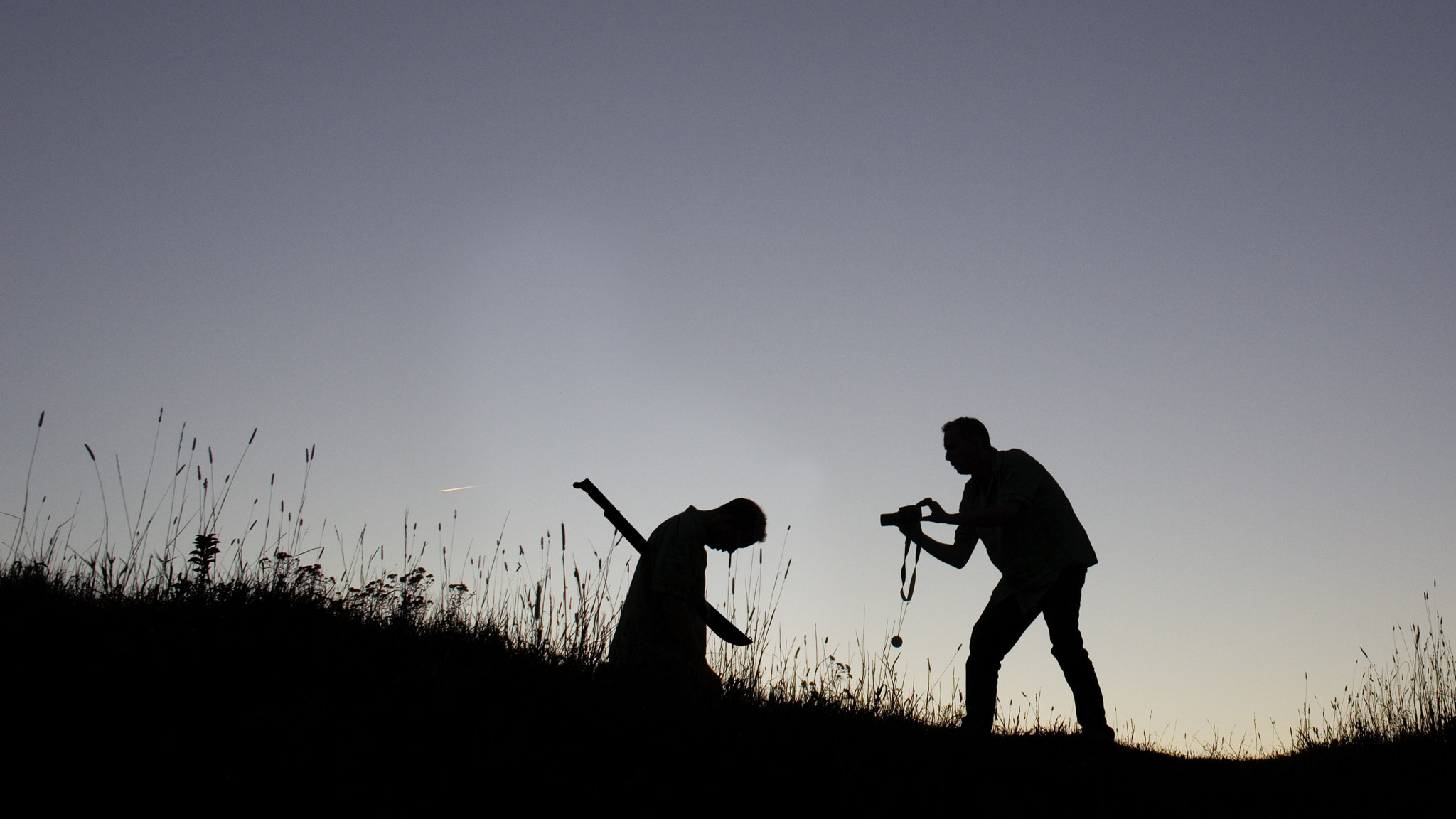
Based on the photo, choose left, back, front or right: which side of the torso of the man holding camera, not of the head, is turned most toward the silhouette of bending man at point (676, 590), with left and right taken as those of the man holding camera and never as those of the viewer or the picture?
front

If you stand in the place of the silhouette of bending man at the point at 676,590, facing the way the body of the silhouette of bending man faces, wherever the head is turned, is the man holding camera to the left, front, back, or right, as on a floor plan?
front

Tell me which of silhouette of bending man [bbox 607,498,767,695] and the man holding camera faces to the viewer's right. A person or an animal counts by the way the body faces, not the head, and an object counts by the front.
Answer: the silhouette of bending man

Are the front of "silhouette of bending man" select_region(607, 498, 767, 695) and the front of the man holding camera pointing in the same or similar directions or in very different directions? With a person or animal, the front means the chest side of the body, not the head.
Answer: very different directions

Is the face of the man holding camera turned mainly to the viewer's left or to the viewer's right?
to the viewer's left

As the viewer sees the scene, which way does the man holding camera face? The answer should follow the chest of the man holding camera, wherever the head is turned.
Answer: to the viewer's left

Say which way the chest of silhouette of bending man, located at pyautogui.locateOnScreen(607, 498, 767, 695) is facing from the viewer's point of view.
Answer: to the viewer's right

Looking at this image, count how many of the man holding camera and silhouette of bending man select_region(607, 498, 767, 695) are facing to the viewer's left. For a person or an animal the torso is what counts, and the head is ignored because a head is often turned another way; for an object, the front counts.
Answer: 1
